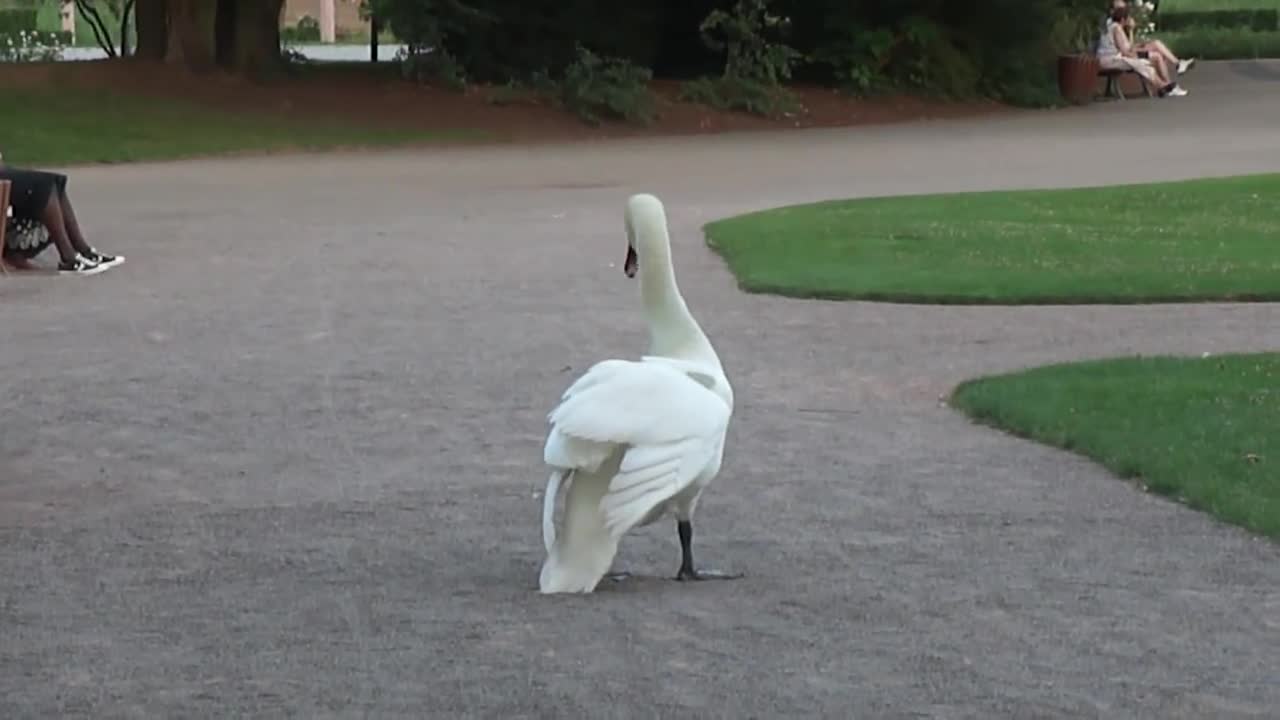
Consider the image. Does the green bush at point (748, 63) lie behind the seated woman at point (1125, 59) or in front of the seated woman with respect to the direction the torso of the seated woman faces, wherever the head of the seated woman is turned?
behind

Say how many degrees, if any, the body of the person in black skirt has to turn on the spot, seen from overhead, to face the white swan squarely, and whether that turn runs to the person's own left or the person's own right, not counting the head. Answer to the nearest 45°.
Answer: approximately 90° to the person's own right

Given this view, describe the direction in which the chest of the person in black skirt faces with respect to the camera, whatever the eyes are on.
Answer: to the viewer's right

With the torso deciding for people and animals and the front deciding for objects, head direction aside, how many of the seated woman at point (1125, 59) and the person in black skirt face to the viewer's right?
2

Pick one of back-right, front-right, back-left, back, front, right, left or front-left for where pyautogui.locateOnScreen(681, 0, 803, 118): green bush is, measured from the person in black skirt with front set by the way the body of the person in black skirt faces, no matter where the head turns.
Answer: front-left

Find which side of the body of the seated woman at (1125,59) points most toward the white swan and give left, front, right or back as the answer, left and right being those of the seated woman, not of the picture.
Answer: right

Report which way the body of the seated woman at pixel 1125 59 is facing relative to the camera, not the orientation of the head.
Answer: to the viewer's right

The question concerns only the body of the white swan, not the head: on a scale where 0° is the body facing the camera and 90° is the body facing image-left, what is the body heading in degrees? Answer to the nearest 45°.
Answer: approximately 225°

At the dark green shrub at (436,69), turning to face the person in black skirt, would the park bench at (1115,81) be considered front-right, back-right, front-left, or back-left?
back-left
